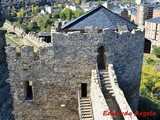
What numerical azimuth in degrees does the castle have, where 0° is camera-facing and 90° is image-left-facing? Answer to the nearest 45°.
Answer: approximately 0°
